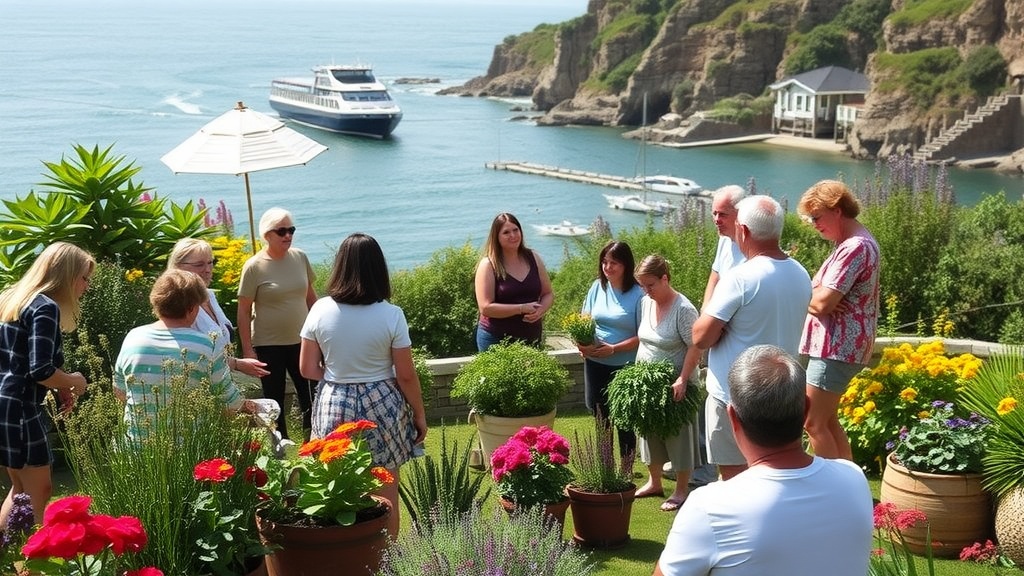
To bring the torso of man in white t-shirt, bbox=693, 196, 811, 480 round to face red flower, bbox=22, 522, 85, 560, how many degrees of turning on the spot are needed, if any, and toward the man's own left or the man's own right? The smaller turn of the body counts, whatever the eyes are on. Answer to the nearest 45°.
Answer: approximately 90° to the man's own left

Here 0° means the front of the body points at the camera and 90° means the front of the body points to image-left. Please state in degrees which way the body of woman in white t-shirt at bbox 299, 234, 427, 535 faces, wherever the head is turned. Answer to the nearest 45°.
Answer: approximately 180°

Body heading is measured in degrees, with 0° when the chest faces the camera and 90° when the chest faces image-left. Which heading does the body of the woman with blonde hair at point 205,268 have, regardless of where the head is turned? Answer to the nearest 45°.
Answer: approximately 315°

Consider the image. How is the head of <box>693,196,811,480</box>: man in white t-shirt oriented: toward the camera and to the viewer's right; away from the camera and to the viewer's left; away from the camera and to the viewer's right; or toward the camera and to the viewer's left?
away from the camera and to the viewer's left

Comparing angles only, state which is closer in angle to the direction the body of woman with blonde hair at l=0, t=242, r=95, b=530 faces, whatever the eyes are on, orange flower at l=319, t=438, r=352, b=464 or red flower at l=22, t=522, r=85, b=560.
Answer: the orange flower

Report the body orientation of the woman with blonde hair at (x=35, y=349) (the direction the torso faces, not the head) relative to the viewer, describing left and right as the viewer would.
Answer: facing to the right of the viewer

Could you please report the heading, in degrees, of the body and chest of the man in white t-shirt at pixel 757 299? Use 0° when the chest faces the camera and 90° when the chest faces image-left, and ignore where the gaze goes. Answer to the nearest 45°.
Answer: approximately 135°
